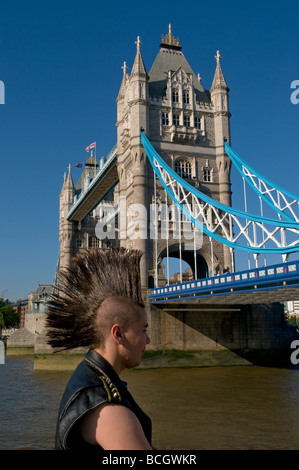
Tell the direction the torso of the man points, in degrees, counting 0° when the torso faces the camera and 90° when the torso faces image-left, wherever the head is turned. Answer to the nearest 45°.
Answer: approximately 270°

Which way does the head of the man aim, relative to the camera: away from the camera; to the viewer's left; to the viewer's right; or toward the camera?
to the viewer's right

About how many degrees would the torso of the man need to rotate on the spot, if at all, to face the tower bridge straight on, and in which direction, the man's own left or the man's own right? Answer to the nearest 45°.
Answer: approximately 90° to the man's own left
